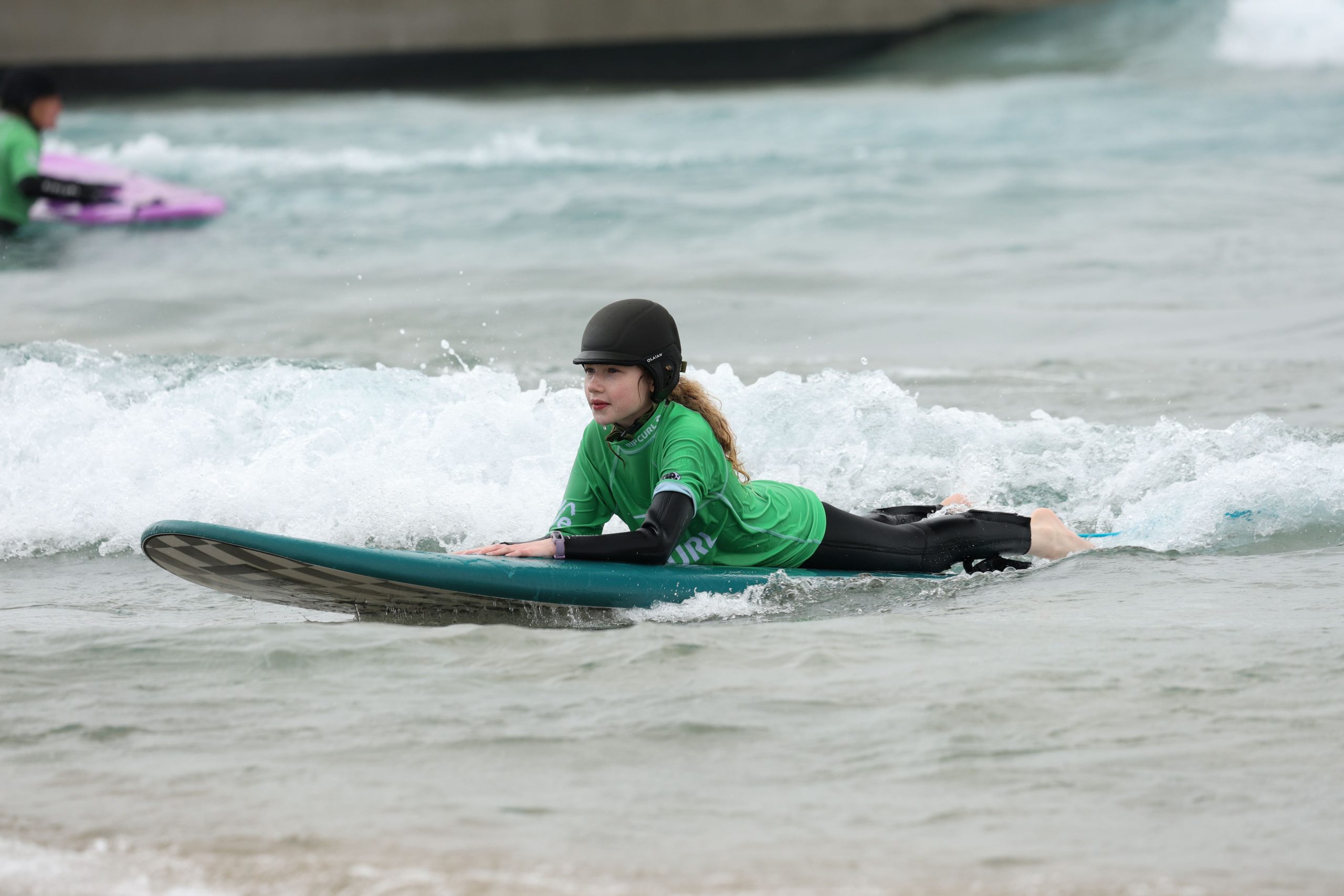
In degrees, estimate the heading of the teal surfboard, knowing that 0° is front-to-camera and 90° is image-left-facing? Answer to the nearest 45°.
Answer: approximately 90°

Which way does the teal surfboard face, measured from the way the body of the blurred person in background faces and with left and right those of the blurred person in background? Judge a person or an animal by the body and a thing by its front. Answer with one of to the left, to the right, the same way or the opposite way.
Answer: the opposite way

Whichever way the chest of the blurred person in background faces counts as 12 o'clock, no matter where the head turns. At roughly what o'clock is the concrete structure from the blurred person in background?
The concrete structure is roughly at 10 o'clock from the blurred person in background.

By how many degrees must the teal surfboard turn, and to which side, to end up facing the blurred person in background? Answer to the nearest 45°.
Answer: approximately 45° to its right

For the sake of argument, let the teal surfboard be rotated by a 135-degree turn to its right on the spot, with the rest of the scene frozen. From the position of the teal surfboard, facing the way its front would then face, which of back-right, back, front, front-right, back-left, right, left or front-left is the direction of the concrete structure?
front-left

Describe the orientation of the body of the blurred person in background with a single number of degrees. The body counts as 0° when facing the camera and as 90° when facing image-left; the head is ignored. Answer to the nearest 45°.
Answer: approximately 270°

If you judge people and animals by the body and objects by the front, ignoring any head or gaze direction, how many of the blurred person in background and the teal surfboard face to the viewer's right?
1

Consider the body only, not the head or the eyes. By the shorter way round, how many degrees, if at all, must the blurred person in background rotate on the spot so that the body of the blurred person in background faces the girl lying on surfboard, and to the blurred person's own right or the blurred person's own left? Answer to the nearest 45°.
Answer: approximately 90° to the blurred person's own right
